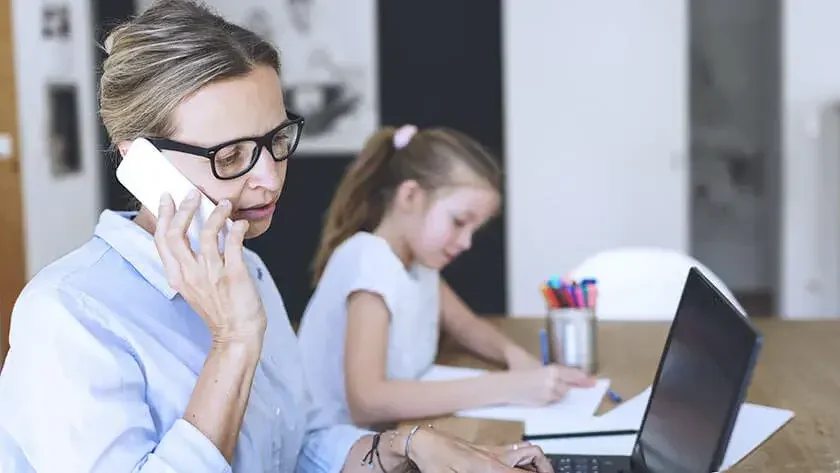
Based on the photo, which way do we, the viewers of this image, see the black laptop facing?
facing the viewer and to the left of the viewer

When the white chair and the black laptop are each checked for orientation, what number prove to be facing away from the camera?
0

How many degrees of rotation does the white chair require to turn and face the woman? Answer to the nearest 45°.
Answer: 0° — it already faces them

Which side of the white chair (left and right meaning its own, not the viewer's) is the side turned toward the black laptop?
front

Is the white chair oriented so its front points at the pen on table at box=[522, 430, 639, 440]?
yes

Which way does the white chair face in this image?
toward the camera

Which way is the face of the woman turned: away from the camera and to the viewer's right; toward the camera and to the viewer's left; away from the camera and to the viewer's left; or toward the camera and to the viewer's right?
toward the camera and to the viewer's right

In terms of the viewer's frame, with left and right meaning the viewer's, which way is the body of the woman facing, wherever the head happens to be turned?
facing the viewer and to the right of the viewer

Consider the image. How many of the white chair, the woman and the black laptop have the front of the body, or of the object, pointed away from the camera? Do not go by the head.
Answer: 0

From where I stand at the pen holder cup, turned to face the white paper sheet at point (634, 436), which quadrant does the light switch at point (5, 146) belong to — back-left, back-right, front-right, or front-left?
back-right

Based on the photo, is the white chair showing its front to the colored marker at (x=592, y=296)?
yes
